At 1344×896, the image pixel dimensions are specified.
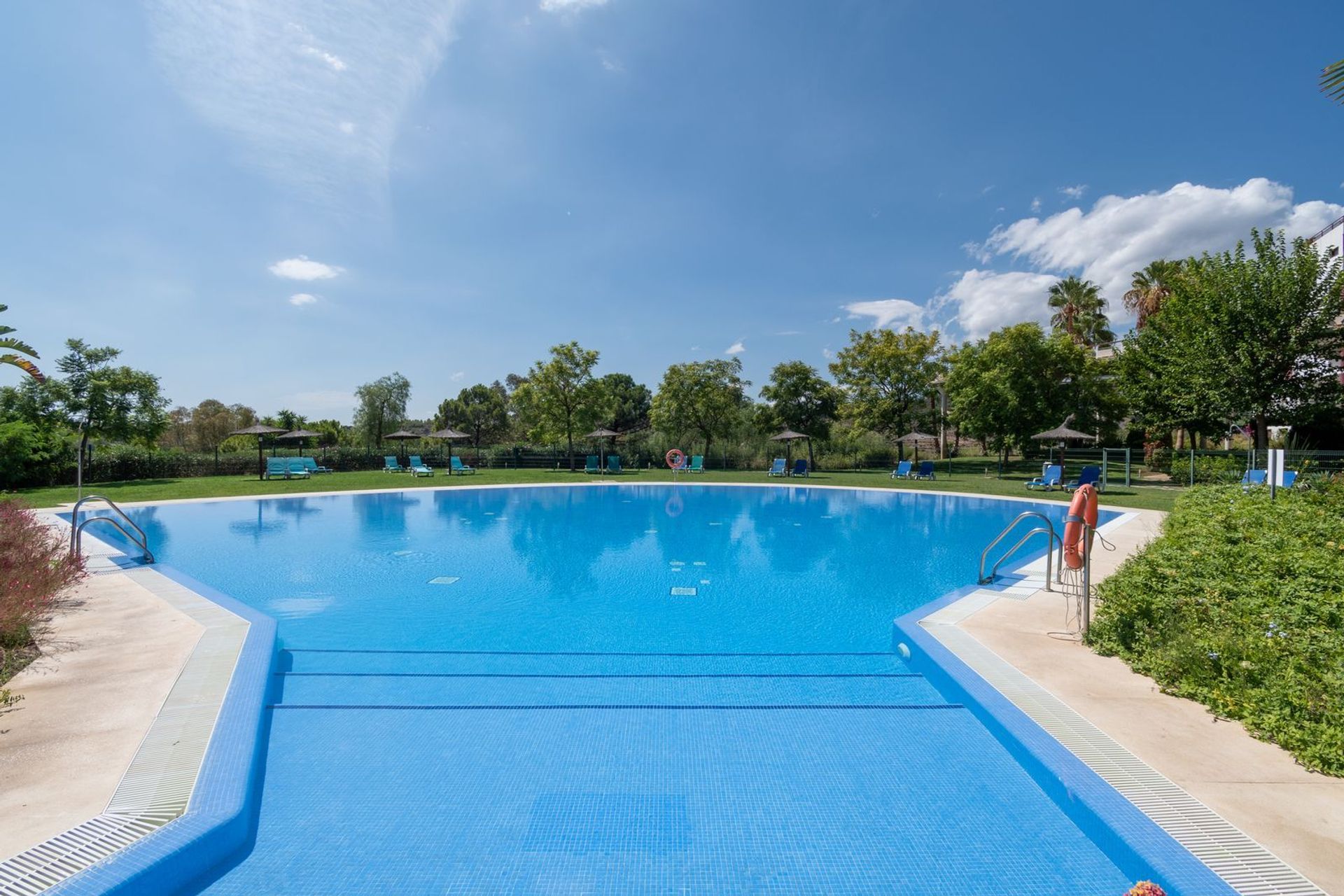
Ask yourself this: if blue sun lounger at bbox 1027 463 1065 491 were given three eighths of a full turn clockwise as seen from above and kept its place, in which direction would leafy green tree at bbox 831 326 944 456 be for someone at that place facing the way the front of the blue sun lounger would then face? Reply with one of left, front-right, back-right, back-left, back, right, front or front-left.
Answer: front-left

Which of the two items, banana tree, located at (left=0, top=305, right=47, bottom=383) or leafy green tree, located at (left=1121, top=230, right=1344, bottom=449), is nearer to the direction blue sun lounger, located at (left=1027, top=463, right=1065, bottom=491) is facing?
the banana tree

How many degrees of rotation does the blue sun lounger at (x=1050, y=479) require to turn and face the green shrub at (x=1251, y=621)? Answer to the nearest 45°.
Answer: approximately 45° to its left

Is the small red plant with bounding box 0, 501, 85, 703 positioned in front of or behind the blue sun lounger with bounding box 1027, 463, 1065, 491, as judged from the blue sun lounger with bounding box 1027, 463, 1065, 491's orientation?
in front

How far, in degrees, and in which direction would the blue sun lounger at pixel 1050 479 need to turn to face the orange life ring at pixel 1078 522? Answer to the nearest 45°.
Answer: approximately 45° to its left

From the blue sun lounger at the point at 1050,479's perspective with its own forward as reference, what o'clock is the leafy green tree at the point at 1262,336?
The leafy green tree is roughly at 7 o'clock from the blue sun lounger.

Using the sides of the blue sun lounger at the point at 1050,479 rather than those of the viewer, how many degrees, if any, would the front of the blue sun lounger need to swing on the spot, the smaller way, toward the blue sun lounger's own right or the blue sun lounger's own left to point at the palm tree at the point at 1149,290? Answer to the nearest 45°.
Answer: approximately 135° to the blue sun lounger's own right

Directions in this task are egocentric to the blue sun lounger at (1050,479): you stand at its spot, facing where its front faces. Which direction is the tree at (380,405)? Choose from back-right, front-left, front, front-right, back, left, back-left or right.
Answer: front-right

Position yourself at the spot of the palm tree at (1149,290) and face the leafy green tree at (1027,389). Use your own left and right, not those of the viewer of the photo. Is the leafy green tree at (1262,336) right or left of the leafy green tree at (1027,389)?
left

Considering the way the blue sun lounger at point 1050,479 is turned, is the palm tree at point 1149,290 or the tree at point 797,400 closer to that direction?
the tree

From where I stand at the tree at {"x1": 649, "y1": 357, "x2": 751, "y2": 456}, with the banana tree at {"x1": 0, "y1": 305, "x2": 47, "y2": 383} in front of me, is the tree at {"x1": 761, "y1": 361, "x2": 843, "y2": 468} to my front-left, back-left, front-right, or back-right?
back-left

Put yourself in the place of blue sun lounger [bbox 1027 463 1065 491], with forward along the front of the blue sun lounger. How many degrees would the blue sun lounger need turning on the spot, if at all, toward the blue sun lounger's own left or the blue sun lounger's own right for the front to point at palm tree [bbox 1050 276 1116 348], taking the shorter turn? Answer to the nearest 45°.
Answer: approximately 135° to the blue sun lounger's own right

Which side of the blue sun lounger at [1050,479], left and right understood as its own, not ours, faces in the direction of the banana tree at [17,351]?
front
